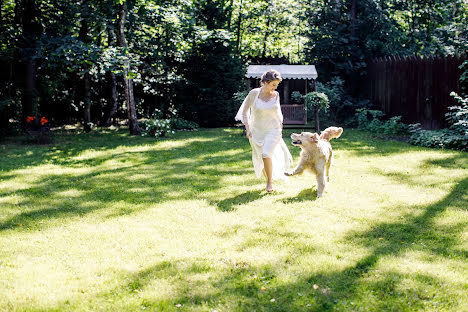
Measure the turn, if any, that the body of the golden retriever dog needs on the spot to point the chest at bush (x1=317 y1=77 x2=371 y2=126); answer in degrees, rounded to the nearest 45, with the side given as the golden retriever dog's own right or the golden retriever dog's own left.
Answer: approximately 135° to the golden retriever dog's own right

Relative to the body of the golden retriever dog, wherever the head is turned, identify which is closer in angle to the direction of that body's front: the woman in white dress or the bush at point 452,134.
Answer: the woman in white dress

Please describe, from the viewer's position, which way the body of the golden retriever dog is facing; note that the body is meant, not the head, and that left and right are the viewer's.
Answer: facing the viewer and to the left of the viewer

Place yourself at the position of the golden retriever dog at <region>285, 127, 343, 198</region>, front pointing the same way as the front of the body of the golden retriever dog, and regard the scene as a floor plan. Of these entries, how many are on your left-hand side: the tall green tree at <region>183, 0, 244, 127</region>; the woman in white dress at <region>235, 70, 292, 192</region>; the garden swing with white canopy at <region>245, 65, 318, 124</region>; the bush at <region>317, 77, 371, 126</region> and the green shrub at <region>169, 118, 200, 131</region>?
0

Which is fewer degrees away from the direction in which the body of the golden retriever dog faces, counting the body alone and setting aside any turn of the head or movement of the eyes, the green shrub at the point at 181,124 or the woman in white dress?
the woman in white dress

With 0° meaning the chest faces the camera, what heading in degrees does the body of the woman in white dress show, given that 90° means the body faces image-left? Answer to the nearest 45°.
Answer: approximately 0°

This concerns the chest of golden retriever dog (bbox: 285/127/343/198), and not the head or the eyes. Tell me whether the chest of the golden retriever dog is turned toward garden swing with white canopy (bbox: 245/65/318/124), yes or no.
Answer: no

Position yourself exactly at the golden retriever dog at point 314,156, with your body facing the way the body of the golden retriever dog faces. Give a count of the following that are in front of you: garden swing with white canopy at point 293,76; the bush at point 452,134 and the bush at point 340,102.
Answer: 0

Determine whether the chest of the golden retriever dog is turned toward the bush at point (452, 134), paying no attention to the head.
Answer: no

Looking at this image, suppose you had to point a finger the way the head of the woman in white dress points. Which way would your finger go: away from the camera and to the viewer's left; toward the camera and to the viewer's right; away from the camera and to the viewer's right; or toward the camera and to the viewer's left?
toward the camera and to the viewer's right

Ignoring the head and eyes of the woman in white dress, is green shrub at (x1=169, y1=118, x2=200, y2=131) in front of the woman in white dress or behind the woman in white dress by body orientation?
behind

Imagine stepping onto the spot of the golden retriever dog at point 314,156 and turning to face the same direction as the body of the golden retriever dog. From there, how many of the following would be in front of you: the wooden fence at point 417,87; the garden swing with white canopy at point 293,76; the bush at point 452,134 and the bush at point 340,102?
0

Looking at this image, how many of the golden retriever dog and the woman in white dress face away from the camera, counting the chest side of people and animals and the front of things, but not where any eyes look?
0

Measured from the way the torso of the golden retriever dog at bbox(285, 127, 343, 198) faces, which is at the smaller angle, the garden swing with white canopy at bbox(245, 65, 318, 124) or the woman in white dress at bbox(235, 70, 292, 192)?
the woman in white dress

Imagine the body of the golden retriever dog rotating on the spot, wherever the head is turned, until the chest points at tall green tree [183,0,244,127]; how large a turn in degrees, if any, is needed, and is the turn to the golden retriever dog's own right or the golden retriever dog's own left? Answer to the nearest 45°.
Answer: approximately 135° to the golden retriever dog's own right

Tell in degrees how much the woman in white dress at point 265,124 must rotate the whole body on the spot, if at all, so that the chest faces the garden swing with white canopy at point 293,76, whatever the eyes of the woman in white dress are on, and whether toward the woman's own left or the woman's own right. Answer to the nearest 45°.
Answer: approximately 180°

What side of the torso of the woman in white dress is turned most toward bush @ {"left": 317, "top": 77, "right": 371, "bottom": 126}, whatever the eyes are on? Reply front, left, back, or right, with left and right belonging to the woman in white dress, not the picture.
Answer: back

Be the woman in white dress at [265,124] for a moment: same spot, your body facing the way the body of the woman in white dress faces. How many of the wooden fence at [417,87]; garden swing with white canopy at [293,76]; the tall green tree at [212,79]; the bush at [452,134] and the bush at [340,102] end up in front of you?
0
